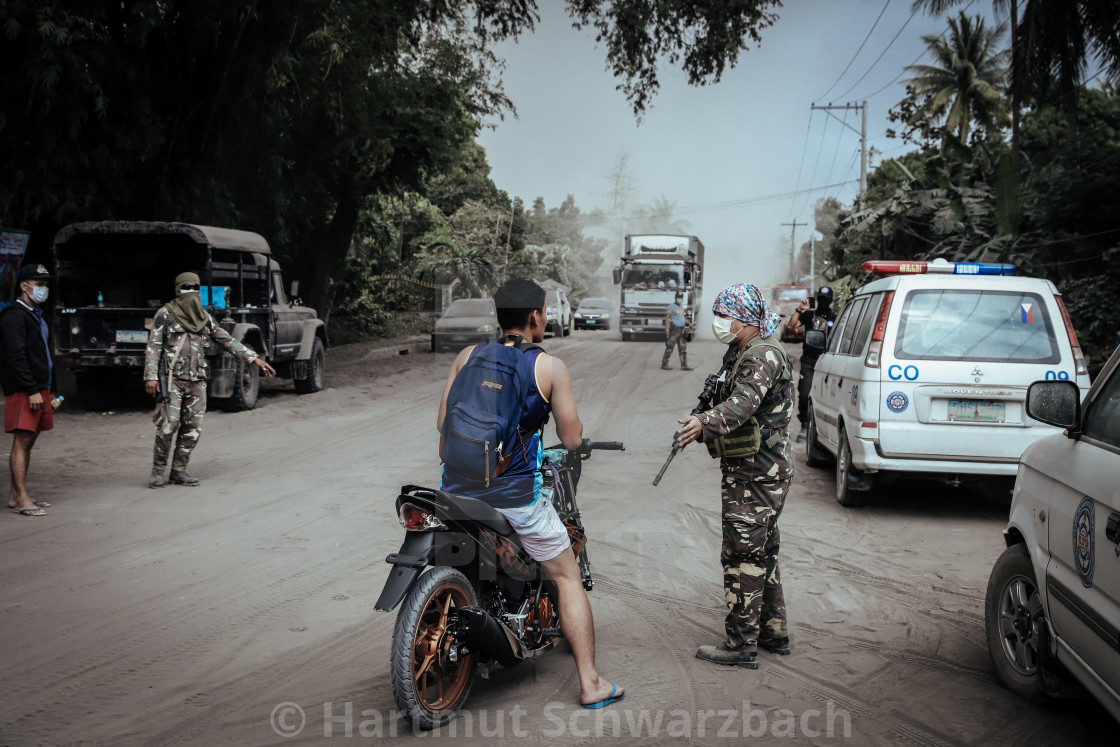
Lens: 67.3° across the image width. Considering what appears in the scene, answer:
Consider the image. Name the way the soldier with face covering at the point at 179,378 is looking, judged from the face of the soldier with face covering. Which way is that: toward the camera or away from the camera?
toward the camera

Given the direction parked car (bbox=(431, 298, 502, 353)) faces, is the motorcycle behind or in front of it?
in front

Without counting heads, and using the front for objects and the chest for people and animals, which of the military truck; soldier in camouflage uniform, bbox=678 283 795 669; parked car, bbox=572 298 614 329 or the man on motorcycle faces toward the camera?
the parked car

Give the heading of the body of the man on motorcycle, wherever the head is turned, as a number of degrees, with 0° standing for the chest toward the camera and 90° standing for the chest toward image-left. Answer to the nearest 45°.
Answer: approximately 225°

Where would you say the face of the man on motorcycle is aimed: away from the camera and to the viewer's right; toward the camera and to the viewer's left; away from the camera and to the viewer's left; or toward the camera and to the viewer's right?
away from the camera and to the viewer's right

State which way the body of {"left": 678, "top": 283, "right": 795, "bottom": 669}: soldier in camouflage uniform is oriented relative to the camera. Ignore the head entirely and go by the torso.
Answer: to the viewer's left

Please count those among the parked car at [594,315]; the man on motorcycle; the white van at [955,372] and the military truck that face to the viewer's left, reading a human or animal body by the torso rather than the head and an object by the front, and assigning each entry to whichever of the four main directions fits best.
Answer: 0

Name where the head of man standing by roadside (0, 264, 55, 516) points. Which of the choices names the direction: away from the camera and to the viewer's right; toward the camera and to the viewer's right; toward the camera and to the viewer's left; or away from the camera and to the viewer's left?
toward the camera and to the viewer's right

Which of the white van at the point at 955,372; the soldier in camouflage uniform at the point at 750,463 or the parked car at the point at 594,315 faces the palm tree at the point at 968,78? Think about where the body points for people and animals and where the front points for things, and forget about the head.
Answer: the white van

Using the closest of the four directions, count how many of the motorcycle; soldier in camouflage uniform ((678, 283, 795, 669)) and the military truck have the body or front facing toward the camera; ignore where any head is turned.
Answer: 0

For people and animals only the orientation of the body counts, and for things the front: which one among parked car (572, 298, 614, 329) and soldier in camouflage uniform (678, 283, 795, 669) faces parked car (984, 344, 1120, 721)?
parked car (572, 298, 614, 329)

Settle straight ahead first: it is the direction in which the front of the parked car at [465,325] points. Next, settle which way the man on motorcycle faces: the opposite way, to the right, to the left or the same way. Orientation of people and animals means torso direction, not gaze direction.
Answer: the opposite way

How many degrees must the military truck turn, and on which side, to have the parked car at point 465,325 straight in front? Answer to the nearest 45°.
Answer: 0° — it already faces it

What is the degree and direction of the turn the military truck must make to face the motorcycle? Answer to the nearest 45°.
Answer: approximately 135° to its right

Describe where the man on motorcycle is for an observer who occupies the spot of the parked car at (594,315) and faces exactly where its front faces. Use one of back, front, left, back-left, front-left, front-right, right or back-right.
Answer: front

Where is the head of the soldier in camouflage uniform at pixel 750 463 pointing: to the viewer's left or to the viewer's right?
to the viewer's left

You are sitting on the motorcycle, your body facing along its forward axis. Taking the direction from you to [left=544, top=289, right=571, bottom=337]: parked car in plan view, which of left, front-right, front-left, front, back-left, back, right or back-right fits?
front-left

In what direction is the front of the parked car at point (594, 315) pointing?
toward the camera

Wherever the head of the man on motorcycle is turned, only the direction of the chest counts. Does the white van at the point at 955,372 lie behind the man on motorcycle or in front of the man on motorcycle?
in front

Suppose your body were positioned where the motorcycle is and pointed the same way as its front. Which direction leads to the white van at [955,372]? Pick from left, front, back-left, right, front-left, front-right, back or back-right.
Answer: front
